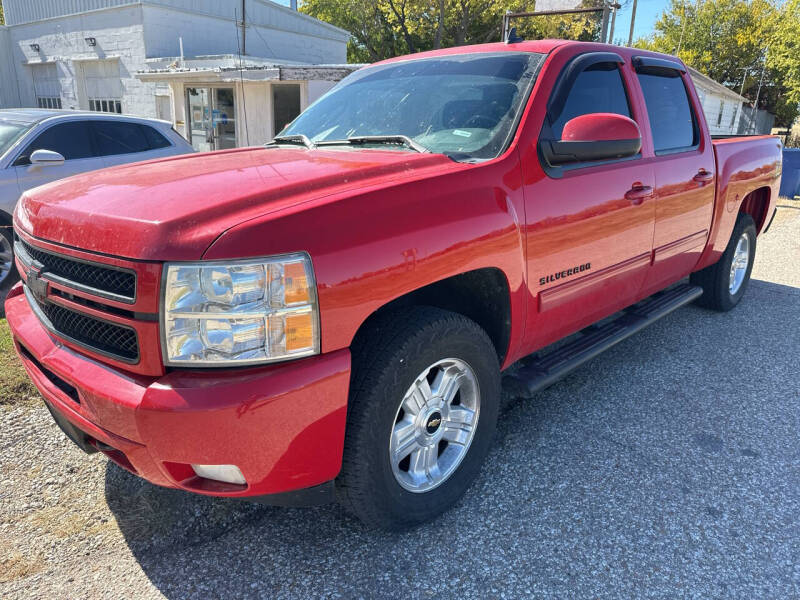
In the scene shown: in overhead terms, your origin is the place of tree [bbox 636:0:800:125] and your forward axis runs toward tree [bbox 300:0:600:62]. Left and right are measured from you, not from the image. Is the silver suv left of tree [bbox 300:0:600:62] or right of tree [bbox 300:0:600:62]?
left

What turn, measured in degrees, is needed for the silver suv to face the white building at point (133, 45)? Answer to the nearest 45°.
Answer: approximately 135° to its right

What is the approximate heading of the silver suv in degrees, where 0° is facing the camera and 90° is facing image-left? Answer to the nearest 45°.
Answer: approximately 45°

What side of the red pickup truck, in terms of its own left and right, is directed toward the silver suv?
right

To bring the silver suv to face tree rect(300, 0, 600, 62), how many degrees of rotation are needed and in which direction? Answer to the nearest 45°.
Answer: approximately 180°

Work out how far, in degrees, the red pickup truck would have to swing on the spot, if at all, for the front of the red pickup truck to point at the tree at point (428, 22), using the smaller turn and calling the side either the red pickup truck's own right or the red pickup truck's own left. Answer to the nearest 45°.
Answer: approximately 135° to the red pickup truck's own right

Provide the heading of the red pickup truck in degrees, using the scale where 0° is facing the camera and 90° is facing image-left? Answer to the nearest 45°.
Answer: approximately 45°

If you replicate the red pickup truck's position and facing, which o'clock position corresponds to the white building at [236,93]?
The white building is roughly at 4 o'clock from the red pickup truck.

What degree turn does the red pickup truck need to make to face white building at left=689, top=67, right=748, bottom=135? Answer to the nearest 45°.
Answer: approximately 180°
